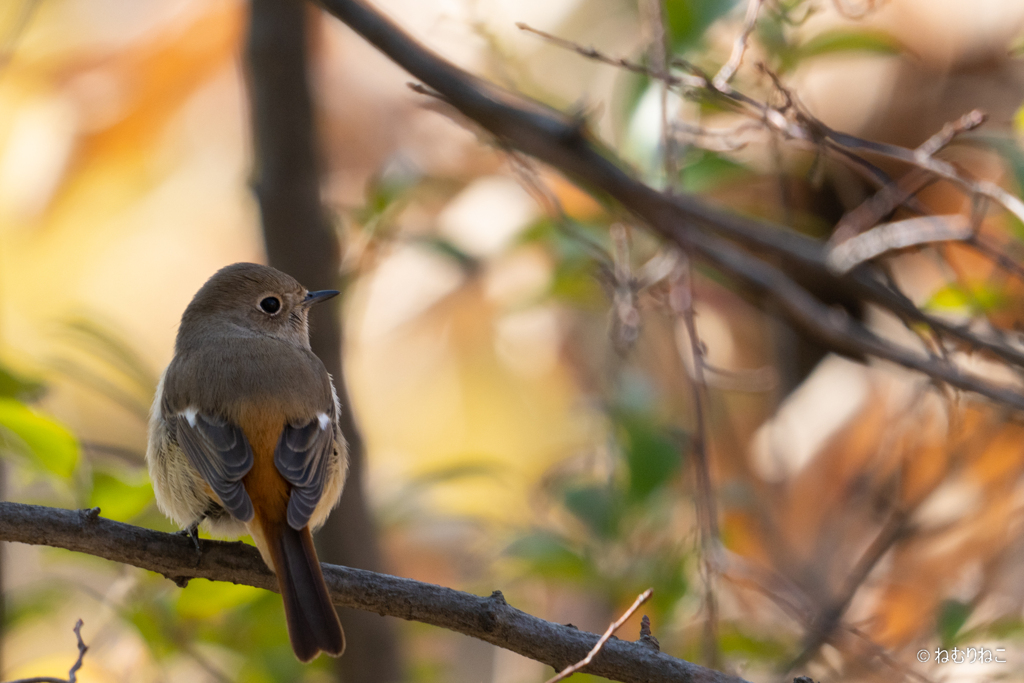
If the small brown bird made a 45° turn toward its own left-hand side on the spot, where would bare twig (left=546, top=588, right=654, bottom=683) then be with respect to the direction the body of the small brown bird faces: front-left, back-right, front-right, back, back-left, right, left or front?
back

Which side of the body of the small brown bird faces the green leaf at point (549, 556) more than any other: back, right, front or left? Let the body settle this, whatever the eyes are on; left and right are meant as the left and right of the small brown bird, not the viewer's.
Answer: front

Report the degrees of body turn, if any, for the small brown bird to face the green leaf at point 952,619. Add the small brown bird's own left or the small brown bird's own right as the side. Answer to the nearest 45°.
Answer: approximately 90° to the small brown bird's own right

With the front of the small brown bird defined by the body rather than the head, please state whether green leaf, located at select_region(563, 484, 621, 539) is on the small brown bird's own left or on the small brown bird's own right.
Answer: on the small brown bird's own right

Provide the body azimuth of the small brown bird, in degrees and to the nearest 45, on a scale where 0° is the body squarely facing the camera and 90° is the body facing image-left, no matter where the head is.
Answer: approximately 180°
